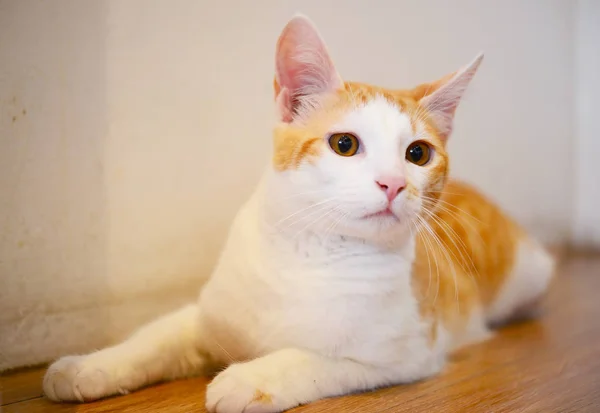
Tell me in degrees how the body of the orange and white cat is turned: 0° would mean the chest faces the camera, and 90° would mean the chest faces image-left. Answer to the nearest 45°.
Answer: approximately 45°
